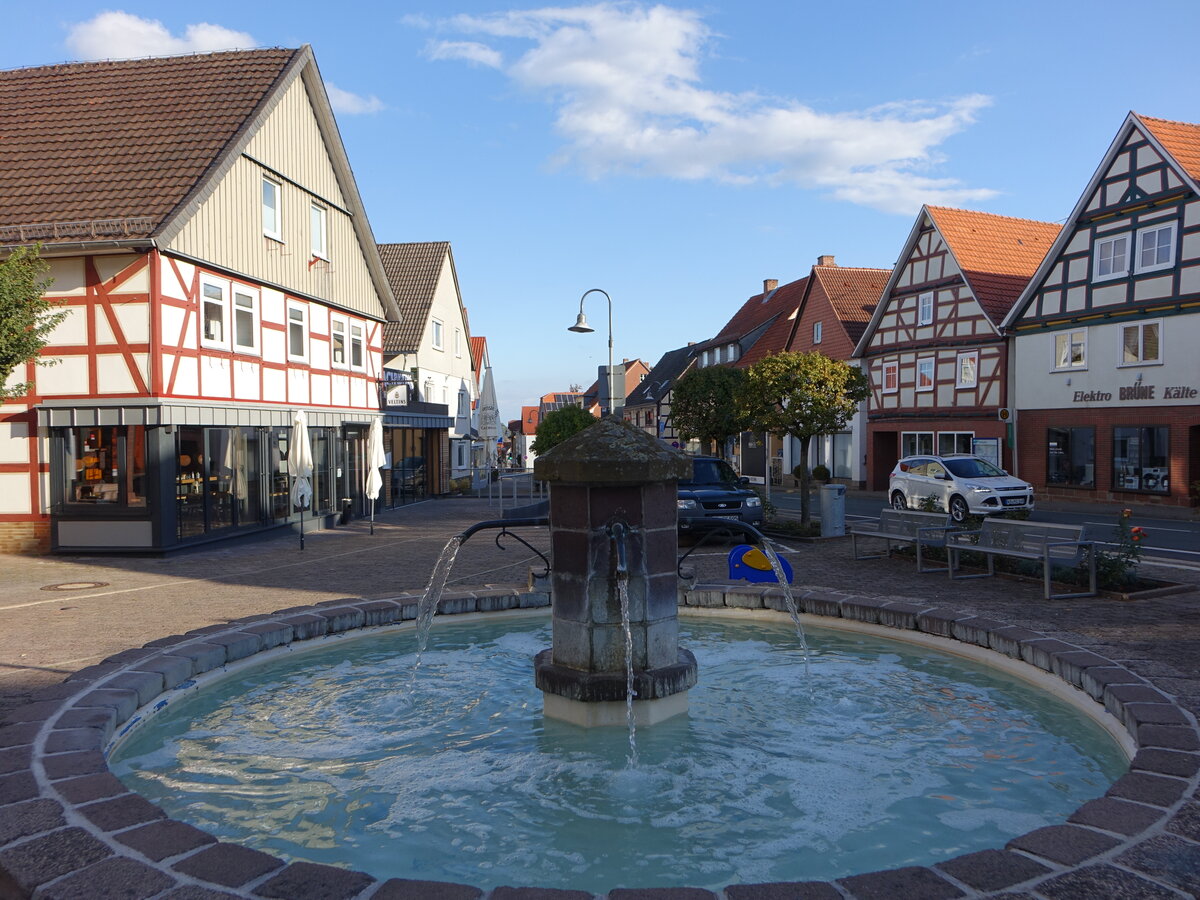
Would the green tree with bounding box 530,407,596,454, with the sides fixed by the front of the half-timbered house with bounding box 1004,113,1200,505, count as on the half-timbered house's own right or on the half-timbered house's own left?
on the half-timbered house's own right

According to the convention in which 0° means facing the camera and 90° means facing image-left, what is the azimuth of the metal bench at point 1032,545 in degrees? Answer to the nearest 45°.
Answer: approximately 45°

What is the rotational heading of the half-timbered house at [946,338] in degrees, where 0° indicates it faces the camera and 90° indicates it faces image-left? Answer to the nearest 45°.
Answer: approximately 45°

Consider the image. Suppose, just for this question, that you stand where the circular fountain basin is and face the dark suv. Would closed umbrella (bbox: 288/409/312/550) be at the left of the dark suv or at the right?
left

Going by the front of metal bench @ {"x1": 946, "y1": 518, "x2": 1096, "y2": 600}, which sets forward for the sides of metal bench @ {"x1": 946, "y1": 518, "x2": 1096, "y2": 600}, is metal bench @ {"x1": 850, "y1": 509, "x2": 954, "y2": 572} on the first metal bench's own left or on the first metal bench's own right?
on the first metal bench's own right

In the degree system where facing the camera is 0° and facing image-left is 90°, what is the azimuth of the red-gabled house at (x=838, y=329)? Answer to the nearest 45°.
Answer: approximately 45°

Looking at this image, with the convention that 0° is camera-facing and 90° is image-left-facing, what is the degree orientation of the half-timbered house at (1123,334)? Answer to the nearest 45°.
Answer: approximately 45°

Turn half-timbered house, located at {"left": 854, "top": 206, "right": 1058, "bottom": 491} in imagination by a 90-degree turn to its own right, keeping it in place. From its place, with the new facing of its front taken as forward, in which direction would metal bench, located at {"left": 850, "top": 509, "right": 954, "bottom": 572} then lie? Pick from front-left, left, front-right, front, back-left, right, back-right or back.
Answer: back-left

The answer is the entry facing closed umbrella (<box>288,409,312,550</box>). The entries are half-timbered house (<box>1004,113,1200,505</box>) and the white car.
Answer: the half-timbered house

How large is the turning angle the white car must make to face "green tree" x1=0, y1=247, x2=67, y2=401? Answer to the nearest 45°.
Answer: approximately 90° to its right

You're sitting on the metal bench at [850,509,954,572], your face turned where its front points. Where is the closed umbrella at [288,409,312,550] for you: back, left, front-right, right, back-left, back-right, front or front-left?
front-right

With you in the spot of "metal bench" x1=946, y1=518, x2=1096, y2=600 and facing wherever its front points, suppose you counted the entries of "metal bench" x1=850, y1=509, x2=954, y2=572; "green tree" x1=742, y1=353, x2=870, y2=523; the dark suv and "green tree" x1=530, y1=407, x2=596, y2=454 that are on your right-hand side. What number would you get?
4

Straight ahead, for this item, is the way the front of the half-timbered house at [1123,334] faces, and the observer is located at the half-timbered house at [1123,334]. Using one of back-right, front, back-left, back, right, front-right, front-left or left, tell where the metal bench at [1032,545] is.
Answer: front-left
